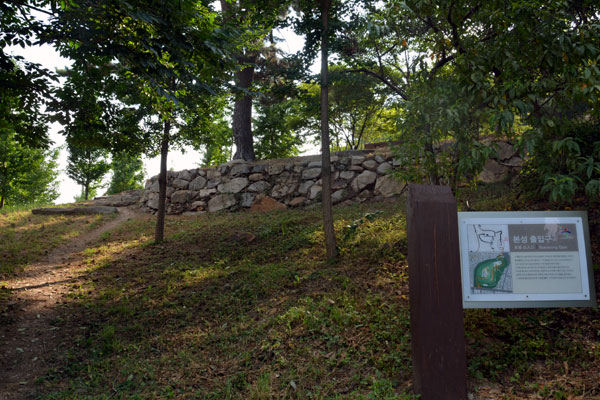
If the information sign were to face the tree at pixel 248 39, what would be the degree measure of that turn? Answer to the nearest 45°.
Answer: approximately 135° to its right

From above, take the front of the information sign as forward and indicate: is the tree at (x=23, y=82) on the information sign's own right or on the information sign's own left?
on the information sign's own right

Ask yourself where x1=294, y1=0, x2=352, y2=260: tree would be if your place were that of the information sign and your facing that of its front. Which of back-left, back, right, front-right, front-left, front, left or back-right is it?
back-right

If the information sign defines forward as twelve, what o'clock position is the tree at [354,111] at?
The tree is roughly at 5 o'clock from the information sign.

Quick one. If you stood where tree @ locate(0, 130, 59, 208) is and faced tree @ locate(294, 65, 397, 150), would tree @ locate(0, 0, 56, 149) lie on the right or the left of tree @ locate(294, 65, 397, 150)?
right

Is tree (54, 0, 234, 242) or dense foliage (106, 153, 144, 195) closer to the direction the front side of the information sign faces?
the tree

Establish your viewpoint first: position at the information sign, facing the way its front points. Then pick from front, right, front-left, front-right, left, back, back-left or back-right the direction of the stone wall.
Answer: back-right

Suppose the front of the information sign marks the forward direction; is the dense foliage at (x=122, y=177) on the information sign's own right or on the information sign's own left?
on the information sign's own right

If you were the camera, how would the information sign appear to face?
facing the viewer

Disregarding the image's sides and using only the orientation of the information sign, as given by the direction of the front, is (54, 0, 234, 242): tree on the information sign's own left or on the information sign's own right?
on the information sign's own right
